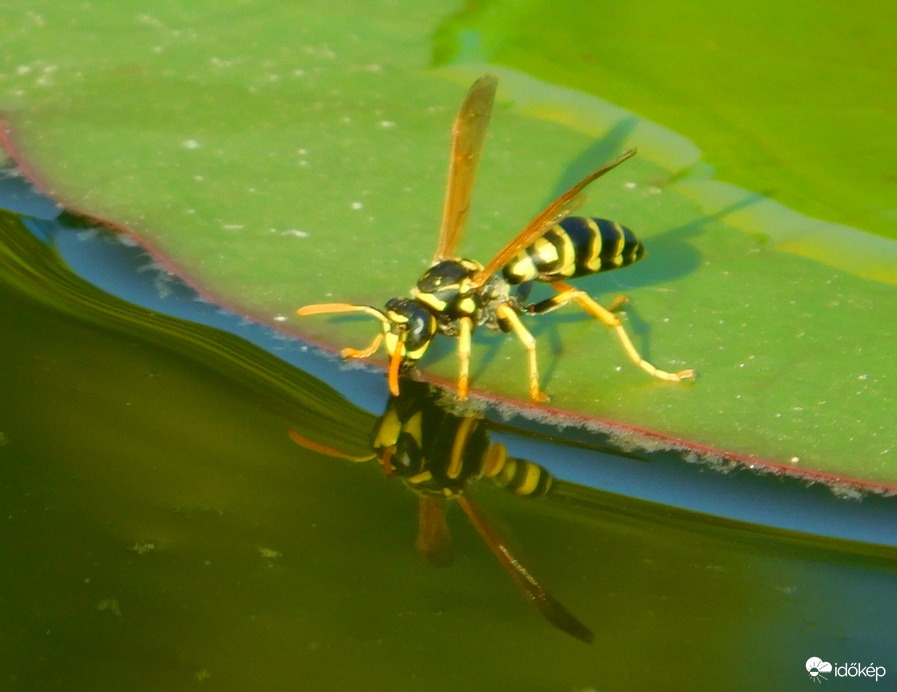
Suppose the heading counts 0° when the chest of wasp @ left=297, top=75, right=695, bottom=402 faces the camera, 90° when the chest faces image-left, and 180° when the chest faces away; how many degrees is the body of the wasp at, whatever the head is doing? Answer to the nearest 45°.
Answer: approximately 45°
